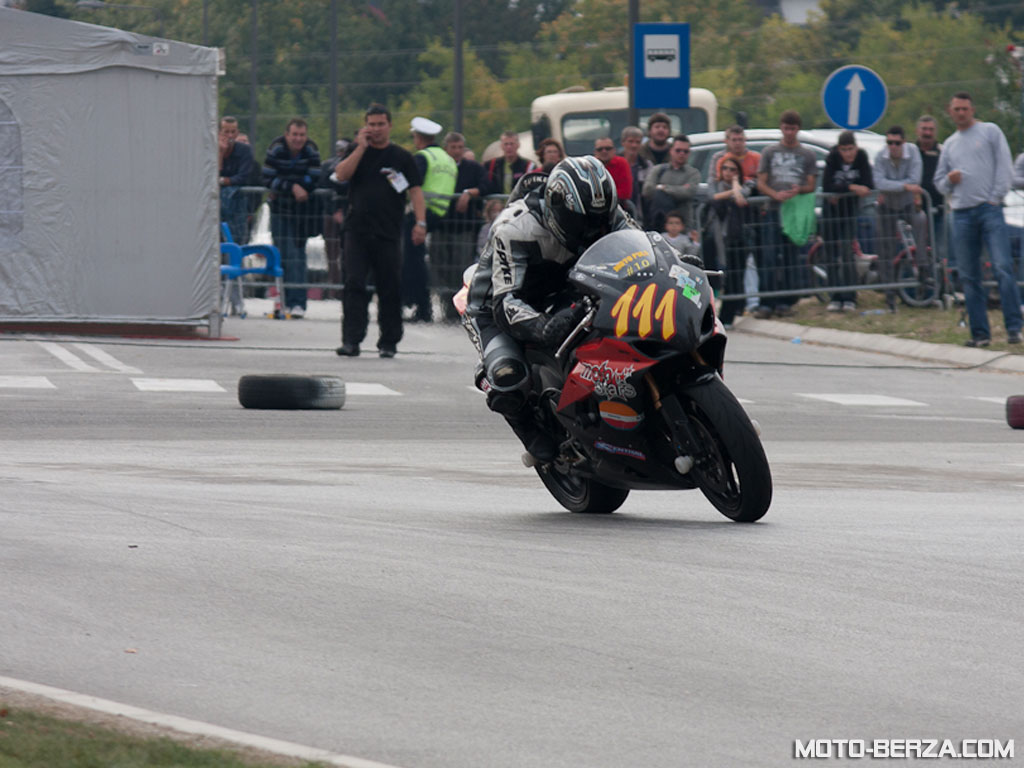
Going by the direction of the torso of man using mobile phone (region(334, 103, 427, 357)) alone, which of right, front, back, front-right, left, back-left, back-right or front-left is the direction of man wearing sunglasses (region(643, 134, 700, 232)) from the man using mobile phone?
back-left

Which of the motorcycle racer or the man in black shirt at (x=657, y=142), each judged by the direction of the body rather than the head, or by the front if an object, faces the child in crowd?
the man in black shirt

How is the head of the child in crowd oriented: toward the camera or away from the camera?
toward the camera

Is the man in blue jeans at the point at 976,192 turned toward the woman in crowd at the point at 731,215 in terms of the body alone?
no

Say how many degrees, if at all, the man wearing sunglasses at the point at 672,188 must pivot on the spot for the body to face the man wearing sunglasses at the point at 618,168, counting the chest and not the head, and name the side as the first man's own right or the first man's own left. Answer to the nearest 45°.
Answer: approximately 45° to the first man's own right

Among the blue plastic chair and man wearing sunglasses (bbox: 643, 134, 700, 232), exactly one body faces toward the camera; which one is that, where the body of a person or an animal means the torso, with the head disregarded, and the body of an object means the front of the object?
the man wearing sunglasses

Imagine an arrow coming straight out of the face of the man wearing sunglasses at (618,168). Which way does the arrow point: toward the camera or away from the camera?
toward the camera

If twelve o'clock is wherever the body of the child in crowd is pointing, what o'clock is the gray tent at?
The gray tent is roughly at 3 o'clock from the child in crowd.

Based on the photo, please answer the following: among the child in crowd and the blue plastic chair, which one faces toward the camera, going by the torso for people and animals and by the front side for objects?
the child in crowd

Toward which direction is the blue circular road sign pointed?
toward the camera

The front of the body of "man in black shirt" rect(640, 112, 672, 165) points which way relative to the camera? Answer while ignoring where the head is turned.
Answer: toward the camera

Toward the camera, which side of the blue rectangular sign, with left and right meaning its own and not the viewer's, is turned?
front

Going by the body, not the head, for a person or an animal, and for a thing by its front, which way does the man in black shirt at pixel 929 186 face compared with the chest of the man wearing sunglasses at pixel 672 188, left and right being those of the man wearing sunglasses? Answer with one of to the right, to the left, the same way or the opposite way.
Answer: the same way

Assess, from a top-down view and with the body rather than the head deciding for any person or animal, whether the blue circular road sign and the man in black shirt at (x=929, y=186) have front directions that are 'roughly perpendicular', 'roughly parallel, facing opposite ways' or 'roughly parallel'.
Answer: roughly parallel

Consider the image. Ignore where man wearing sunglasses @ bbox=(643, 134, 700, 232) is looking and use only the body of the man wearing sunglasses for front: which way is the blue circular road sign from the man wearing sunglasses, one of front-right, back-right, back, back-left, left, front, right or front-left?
back-left

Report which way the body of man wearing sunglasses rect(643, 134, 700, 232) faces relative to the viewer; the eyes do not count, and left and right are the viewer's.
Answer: facing the viewer

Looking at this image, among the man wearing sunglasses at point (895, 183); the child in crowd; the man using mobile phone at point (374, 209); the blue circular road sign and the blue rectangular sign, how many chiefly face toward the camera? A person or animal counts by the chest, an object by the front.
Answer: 5

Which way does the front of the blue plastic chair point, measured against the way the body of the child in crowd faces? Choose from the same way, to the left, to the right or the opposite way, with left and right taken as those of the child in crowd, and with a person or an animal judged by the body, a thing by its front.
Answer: to the left

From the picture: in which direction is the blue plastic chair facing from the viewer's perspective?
to the viewer's right
